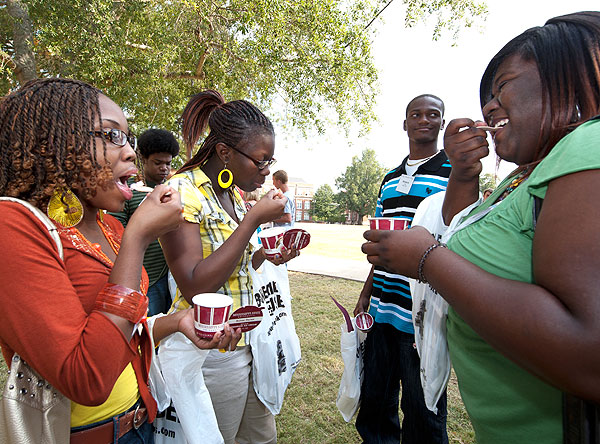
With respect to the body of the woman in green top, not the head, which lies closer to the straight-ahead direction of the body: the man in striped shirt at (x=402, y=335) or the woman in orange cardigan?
the woman in orange cardigan

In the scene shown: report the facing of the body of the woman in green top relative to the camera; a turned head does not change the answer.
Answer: to the viewer's left

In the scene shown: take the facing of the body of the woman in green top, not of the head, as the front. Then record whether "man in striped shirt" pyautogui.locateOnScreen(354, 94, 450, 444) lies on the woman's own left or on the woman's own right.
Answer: on the woman's own right

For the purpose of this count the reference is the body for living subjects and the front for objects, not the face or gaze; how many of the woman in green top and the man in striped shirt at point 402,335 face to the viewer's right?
0

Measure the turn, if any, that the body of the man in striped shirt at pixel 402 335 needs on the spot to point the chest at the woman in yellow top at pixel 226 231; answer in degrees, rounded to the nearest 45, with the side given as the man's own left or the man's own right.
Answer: approximately 45° to the man's own right

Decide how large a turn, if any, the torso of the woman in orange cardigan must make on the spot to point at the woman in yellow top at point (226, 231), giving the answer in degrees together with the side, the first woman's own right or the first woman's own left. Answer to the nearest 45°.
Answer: approximately 45° to the first woman's own left

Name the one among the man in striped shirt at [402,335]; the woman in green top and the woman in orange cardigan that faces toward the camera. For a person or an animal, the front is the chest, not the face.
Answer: the man in striped shirt

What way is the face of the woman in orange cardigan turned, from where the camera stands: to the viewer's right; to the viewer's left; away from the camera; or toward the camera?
to the viewer's right

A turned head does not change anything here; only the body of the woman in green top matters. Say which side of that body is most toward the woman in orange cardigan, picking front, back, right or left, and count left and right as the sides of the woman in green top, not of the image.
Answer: front

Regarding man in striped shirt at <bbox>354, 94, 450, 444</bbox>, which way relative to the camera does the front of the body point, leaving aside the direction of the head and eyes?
toward the camera

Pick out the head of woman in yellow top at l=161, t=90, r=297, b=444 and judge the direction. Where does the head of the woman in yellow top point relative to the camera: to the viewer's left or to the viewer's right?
to the viewer's right

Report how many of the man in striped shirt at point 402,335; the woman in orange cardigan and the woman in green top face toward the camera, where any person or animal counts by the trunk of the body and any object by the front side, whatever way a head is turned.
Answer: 1

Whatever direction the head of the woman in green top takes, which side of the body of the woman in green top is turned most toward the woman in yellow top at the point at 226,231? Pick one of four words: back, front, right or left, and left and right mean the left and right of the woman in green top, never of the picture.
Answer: front

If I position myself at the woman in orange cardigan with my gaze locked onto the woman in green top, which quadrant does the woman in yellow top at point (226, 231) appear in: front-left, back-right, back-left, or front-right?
front-left

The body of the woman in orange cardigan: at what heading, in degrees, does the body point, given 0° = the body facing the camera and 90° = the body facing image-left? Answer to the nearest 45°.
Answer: approximately 270°

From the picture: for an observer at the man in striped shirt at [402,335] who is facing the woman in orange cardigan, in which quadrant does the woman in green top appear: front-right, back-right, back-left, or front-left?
front-left
